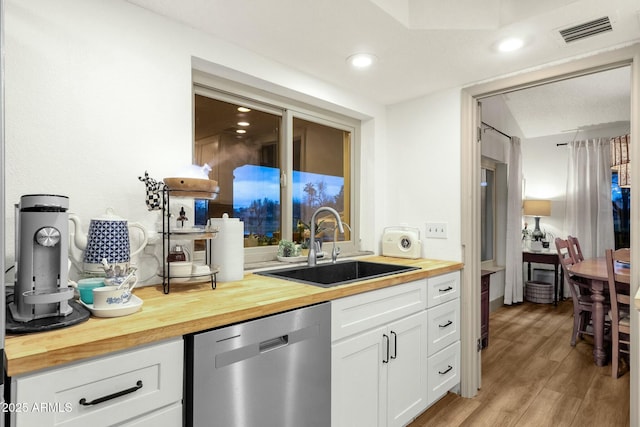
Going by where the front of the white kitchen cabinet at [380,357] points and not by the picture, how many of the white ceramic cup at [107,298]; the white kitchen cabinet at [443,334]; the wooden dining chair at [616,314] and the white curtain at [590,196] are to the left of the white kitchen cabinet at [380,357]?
3

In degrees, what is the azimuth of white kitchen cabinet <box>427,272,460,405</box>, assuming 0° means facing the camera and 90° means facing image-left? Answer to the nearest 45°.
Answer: approximately 315°

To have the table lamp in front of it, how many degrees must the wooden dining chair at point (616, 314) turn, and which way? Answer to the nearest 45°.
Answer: approximately 45° to its left

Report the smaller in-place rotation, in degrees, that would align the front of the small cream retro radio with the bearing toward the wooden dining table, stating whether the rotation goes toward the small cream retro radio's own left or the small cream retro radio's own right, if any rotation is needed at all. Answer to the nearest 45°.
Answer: approximately 180°

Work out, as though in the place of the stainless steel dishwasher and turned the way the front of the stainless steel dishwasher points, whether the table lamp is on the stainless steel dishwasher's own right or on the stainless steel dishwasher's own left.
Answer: on the stainless steel dishwasher's own left

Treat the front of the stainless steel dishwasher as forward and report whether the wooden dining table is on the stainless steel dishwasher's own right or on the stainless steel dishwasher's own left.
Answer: on the stainless steel dishwasher's own left

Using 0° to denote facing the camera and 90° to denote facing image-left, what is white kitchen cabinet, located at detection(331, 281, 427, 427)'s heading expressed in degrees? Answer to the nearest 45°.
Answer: approximately 315°

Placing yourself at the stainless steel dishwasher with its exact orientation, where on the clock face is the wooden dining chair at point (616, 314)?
The wooden dining chair is roughly at 10 o'clock from the stainless steel dishwasher.

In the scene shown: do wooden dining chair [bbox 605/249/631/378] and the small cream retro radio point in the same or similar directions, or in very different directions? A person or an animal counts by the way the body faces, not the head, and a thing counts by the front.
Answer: very different directions

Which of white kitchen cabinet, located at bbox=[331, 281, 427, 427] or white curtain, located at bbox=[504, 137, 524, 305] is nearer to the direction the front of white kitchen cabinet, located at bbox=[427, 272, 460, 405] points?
the white kitchen cabinet

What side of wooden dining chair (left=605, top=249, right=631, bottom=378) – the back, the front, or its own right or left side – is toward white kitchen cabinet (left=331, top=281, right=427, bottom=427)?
back

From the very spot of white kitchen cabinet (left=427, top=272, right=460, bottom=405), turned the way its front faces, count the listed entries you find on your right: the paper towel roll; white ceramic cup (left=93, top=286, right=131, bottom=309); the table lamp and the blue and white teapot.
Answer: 3
